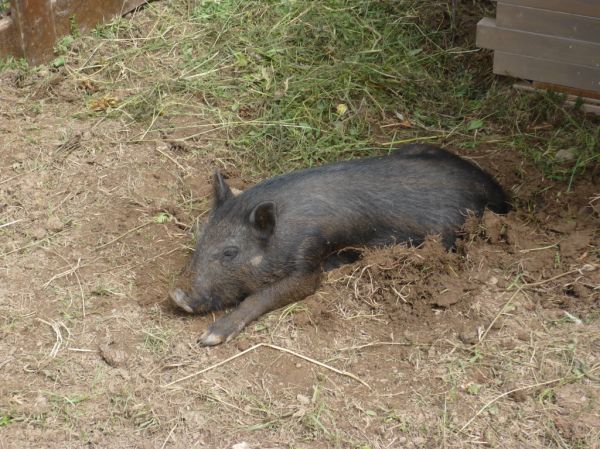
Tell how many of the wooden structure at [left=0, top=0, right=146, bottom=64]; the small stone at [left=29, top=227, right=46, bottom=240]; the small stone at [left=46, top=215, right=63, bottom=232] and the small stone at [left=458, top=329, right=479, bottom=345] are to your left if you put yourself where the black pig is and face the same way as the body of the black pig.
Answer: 1

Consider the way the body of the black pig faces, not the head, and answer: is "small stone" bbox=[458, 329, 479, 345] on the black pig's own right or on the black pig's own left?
on the black pig's own left

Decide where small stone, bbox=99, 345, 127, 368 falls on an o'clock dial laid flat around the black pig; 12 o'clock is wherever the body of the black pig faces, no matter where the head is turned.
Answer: The small stone is roughly at 12 o'clock from the black pig.

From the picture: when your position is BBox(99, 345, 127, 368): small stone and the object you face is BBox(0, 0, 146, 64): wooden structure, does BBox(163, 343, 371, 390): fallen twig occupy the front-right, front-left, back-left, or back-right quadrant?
back-right

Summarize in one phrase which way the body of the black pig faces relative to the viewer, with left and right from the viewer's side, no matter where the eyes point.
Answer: facing the viewer and to the left of the viewer

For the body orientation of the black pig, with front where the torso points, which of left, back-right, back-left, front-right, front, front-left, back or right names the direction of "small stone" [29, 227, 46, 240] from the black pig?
front-right

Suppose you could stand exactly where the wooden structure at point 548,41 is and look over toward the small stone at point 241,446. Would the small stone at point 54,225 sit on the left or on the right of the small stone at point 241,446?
right

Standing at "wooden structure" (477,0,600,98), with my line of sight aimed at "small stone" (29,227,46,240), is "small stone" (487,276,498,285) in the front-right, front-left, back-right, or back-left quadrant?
front-left

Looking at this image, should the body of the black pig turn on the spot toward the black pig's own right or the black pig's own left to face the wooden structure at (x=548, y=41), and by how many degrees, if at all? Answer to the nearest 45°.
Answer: approximately 180°

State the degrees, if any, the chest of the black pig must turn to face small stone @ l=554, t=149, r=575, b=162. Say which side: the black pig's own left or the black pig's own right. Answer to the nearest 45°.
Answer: approximately 180°

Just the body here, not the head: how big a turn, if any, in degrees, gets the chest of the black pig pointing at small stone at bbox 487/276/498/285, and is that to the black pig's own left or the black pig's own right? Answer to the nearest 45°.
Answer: approximately 135° to the black pig's own left

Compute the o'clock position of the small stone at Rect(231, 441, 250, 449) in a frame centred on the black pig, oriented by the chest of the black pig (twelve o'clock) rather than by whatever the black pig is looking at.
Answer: The small stone is roughly at 11 o'clock from the black pig.

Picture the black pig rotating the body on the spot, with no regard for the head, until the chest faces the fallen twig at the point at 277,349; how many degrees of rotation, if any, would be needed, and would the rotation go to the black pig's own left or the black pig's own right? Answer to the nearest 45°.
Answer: approximately 45° to the black pig's own left

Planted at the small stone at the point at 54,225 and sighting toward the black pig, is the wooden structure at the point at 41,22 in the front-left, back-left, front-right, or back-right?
back-left

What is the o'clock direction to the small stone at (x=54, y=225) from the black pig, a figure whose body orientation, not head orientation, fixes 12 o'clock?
The small stone is roughly at 2 o'clock from the black pig.

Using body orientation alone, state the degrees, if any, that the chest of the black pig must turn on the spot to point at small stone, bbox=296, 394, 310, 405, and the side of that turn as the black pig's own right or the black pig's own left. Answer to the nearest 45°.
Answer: approximately 45° to the black pig's own left
